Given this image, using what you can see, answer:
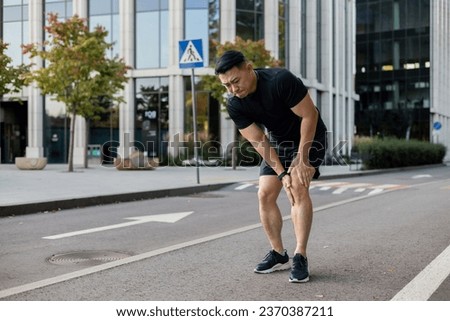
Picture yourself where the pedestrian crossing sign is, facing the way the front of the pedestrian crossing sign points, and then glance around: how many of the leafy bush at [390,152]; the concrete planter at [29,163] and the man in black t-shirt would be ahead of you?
1

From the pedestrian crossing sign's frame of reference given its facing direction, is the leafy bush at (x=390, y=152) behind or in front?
behind

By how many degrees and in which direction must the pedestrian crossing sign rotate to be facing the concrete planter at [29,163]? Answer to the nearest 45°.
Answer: approximately 135° to its right

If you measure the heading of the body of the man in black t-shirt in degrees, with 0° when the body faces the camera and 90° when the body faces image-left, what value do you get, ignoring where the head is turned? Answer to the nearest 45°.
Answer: approximately 45°

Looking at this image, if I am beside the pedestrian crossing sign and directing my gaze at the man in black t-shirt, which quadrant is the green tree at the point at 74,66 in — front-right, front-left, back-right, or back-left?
back-right

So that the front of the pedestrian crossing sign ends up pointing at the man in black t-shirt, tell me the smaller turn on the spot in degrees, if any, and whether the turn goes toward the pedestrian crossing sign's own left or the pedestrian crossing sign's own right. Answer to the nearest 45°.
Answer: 0° — it already faces them

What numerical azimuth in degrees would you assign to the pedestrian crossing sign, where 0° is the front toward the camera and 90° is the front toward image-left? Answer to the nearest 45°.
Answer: approximately 0°
